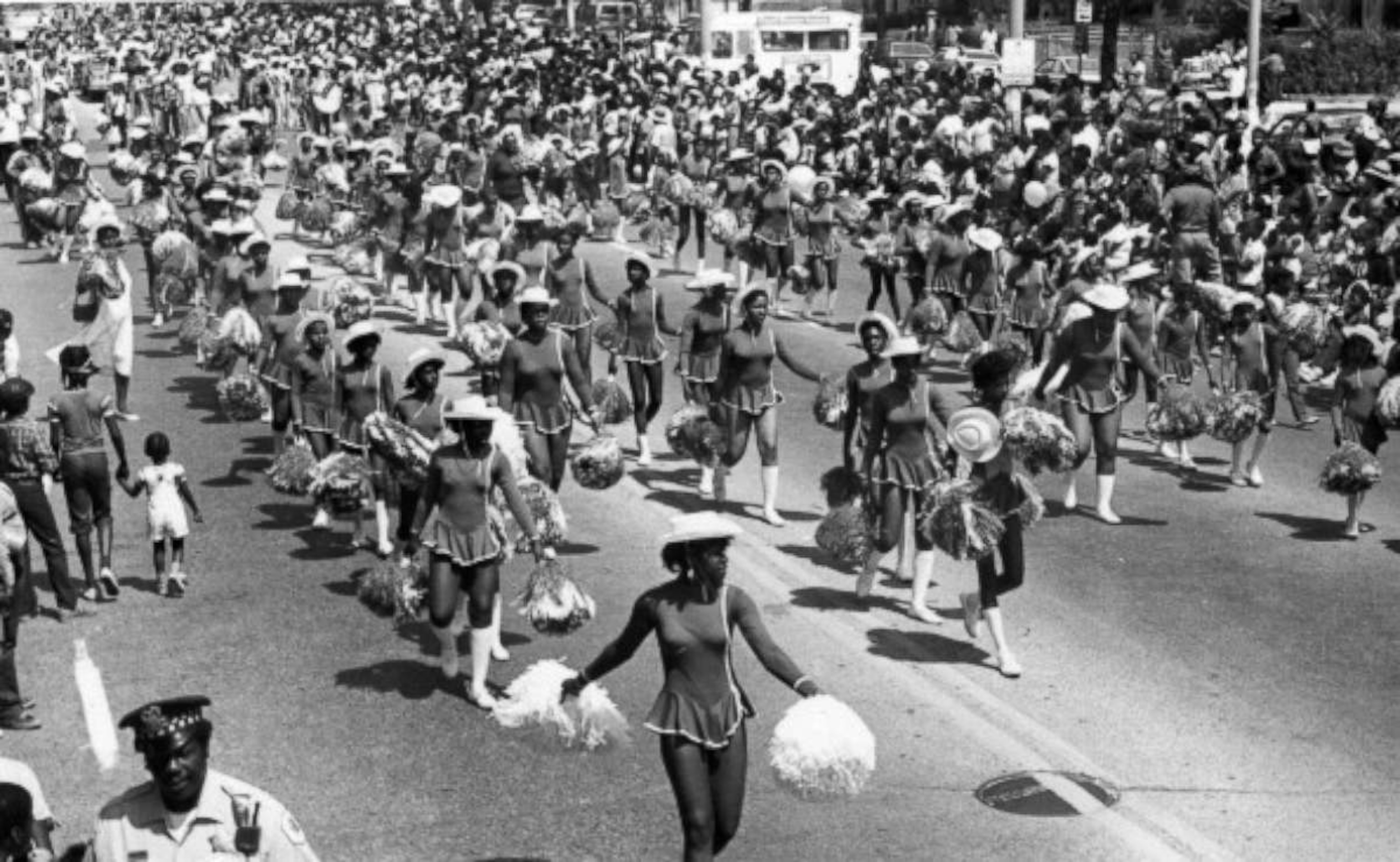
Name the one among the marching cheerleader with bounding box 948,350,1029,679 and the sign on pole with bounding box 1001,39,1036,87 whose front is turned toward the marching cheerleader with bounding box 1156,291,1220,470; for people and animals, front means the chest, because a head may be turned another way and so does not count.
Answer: the sign on pole

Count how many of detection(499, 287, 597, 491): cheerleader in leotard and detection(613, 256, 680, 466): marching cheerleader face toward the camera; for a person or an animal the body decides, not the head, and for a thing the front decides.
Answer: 2

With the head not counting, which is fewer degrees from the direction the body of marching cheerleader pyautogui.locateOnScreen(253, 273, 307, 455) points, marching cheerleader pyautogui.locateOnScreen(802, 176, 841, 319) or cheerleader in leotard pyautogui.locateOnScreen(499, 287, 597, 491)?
the cheerleader in leotard

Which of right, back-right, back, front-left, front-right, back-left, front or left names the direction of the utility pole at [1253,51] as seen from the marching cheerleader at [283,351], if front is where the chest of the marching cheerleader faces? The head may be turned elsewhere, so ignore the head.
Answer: left

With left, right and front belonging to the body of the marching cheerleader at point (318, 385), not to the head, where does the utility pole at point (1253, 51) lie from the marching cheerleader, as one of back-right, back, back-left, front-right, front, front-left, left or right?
left

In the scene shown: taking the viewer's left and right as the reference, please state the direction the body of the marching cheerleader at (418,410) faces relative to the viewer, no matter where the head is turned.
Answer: facing the viewer and to the right of the viewer

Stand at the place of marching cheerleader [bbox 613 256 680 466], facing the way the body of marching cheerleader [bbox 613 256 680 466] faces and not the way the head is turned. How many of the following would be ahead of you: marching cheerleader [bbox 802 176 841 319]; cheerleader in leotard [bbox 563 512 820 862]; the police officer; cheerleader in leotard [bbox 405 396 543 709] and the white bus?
3

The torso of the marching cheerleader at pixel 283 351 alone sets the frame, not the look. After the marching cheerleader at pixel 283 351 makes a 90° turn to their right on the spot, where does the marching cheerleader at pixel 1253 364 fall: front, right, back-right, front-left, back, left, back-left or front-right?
back-left

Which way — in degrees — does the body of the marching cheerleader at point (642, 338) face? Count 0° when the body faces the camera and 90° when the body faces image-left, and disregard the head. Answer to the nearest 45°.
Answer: approximately 0°

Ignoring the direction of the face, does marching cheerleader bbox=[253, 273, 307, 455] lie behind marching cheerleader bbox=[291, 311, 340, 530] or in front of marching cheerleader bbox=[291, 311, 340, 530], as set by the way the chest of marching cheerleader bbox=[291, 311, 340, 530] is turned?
behind

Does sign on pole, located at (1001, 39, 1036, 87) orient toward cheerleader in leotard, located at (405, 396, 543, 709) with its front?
yes
